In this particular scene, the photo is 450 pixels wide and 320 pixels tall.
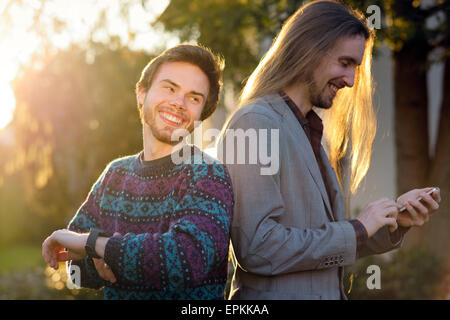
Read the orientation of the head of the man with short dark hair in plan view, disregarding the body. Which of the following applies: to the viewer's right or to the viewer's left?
to the viewer's right

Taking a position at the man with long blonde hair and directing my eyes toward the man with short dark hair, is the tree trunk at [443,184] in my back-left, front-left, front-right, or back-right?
back-right

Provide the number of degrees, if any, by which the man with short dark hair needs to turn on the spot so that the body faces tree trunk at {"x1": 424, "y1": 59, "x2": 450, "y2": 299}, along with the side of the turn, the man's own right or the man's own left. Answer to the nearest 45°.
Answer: approximately 180°

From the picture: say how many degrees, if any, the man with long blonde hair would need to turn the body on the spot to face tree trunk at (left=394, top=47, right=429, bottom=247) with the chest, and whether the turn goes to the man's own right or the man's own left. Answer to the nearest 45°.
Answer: approximately 90° to the man's own left

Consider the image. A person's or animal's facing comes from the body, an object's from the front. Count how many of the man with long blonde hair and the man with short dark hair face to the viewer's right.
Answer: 1

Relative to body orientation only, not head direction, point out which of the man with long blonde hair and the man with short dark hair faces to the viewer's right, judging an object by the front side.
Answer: the man with long blonde hair

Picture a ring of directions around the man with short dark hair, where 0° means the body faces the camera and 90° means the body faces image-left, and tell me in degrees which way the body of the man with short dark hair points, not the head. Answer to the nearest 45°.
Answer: approximately 45°

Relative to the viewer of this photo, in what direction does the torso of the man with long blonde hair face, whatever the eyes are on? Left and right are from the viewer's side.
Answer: facing to the right of the viewer
